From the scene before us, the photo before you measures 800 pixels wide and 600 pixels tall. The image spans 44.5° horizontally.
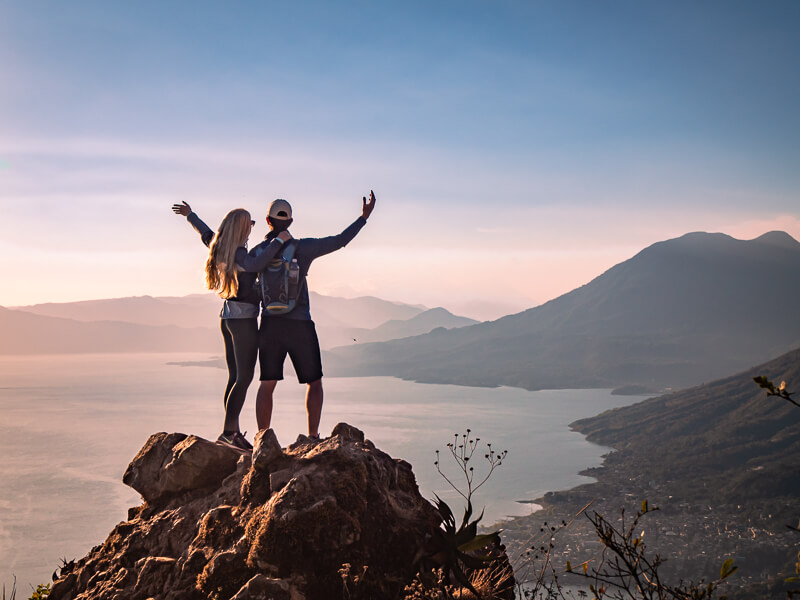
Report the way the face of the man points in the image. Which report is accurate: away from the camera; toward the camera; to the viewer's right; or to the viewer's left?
away from the camera

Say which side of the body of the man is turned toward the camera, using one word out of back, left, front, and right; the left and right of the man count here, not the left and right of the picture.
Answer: back

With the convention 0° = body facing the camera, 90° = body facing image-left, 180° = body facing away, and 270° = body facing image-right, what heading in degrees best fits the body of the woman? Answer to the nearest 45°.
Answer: approximately 225°
